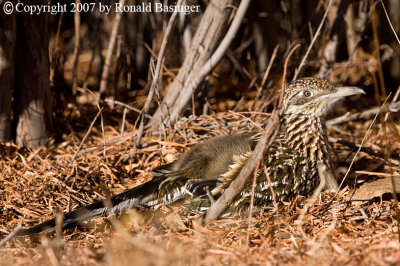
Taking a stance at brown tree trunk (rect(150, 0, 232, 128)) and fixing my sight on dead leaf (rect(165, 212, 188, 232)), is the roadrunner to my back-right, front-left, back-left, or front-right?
front-left

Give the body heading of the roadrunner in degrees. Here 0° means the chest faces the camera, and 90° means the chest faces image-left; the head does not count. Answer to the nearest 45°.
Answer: approximately 270°

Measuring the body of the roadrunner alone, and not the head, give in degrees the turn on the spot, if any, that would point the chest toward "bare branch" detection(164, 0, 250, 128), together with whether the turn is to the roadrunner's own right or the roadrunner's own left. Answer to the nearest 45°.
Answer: approximately 135° to the roadrunner's own left

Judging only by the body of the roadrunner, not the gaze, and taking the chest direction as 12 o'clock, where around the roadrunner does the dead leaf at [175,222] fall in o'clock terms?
The dead leaf is roughly at 5 o'clock from the roadrunner.

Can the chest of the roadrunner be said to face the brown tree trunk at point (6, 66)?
no

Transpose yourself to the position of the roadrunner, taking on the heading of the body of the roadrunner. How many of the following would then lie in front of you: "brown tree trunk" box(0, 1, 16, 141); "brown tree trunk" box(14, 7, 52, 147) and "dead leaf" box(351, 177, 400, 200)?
1

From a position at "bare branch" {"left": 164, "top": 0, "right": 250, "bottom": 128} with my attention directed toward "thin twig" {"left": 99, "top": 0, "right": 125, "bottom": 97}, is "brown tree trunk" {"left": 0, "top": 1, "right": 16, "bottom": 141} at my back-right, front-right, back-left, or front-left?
front-left

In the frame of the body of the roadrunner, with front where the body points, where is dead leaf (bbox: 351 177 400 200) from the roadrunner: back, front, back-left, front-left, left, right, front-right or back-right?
front

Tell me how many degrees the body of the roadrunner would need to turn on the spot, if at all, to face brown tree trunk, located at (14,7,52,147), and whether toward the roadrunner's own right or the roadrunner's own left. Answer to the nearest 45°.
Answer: approximately 135° to the roadrunner's own left

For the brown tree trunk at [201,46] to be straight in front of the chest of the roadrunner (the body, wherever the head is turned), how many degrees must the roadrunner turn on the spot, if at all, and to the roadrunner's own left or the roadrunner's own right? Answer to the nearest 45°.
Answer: approximately 135° to the roadrunner's own left
